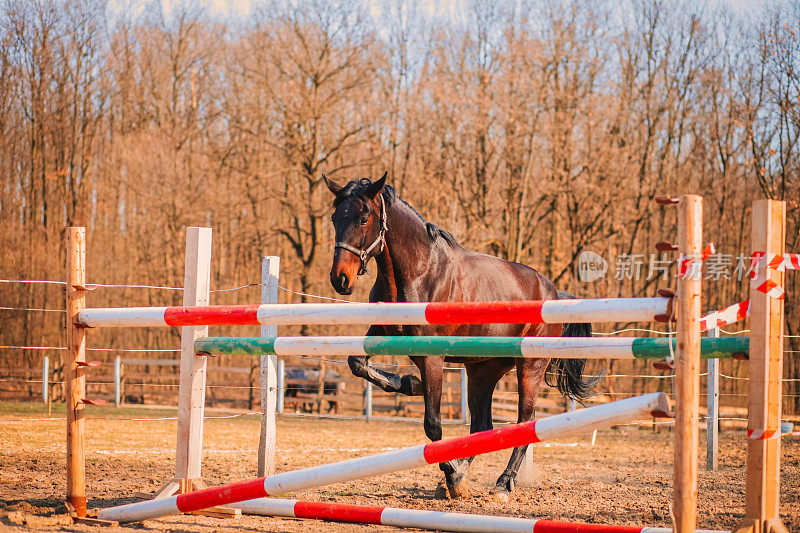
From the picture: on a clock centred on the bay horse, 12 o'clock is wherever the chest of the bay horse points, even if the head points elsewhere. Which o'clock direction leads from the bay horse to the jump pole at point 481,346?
The jump pole is roughly at 10 o'clock from the bay horse.

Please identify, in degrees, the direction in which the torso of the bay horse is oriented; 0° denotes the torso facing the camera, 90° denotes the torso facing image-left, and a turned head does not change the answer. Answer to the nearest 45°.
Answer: approximately 45°

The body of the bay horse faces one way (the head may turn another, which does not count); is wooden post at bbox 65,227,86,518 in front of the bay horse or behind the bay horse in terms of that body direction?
in front

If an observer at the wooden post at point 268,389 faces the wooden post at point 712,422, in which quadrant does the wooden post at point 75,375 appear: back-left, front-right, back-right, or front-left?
back-right

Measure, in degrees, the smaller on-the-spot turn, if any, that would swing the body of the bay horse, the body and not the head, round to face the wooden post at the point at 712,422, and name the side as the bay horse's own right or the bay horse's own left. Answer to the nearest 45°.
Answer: approximately 180°

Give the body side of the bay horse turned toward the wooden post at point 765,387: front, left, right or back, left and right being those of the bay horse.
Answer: left

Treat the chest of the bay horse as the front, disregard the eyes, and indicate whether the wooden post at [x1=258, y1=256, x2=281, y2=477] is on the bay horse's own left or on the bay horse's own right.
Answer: on the bay horse's own right
